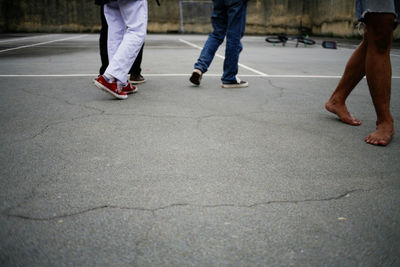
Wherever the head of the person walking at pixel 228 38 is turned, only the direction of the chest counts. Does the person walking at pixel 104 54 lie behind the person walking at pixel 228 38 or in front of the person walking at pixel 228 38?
behind

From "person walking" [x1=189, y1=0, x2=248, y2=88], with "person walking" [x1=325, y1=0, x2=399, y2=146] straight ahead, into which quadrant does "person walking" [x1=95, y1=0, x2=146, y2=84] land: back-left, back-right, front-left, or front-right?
back-right

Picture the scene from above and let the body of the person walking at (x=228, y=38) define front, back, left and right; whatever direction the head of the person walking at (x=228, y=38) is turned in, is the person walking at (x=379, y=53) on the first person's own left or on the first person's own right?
on the first person's own right
